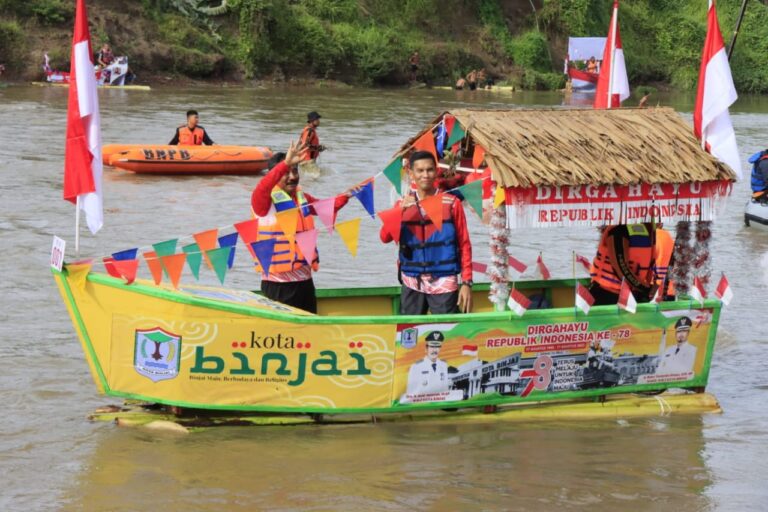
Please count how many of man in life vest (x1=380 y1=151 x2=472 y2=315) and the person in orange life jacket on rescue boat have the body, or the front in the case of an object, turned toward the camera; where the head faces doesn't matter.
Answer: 2

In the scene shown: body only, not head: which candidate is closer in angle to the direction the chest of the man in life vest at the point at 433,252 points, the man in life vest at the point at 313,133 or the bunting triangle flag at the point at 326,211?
the bunting triangle flag

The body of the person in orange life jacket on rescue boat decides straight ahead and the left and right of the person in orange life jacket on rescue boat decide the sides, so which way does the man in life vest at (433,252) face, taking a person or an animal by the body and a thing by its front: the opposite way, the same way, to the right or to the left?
the same way

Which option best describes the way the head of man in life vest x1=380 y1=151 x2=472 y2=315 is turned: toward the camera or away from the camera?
toward the camera

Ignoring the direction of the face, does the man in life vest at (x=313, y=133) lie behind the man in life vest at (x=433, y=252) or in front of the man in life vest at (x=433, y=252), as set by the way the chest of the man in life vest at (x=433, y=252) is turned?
behind

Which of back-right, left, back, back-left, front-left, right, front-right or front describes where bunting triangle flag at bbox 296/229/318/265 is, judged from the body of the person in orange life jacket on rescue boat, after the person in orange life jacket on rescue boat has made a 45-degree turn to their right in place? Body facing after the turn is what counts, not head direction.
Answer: front-left

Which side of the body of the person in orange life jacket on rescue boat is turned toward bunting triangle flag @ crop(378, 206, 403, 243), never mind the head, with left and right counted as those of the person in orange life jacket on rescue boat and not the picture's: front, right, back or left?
front

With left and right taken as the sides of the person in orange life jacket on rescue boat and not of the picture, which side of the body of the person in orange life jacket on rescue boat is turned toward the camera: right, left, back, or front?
front
